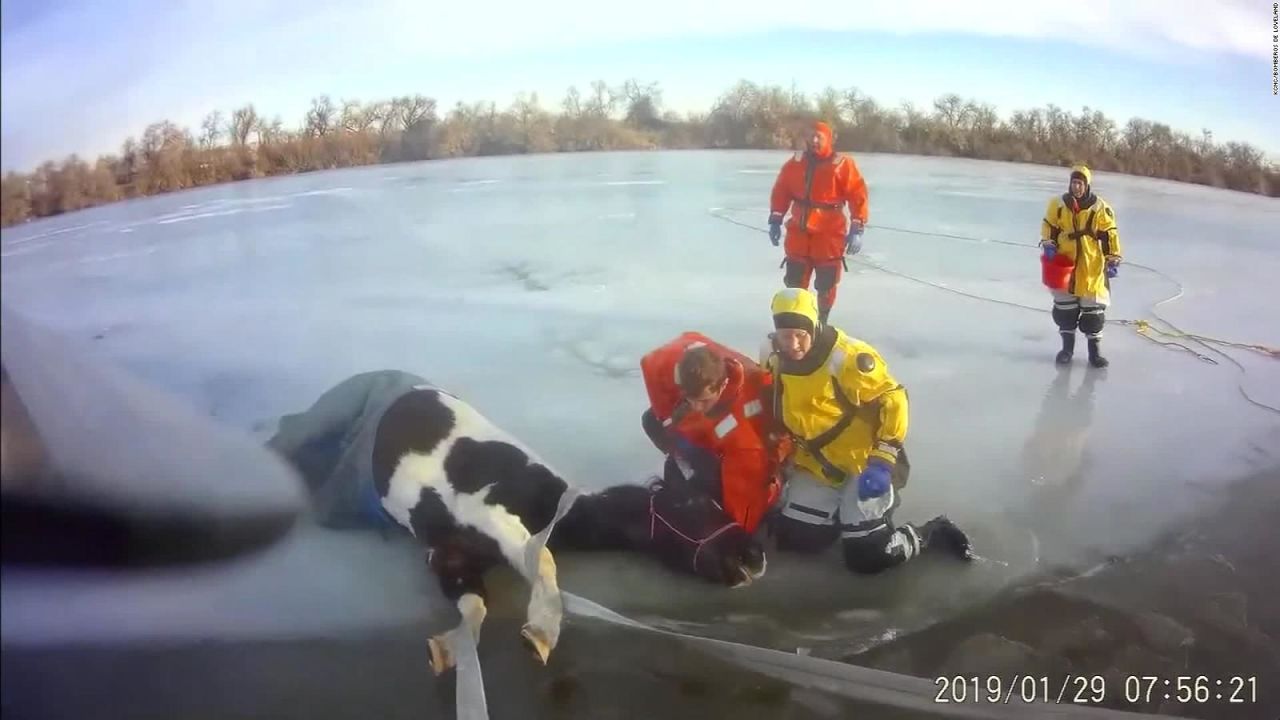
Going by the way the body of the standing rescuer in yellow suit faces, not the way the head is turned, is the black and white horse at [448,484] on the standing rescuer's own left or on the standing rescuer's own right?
on the standing rescuer's own right

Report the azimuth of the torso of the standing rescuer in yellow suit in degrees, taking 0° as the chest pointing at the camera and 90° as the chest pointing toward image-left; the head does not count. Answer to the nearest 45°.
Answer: approximately 0°
